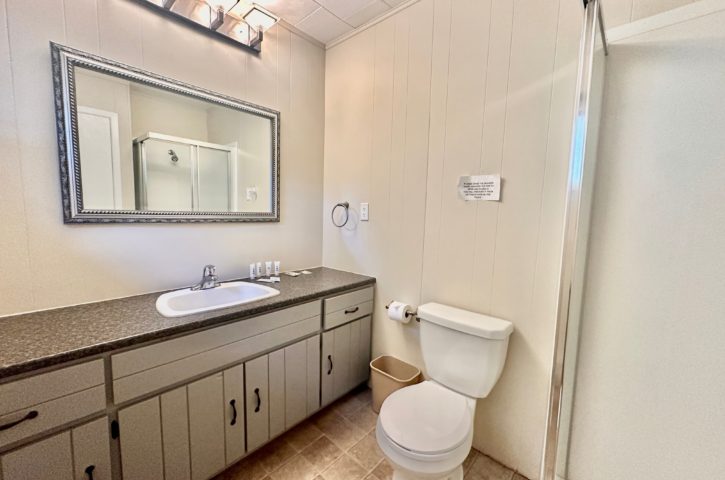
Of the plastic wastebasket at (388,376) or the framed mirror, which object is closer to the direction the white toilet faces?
the framed mirror

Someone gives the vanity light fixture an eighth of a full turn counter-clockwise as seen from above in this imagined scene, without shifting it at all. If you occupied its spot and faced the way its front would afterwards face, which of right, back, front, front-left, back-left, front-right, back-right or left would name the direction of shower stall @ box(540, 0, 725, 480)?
front-right

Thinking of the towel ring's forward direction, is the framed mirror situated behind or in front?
in front

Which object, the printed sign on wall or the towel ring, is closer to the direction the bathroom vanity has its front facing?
the printed sign on wall

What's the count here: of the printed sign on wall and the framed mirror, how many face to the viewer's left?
0

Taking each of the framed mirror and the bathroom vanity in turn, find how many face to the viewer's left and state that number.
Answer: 0

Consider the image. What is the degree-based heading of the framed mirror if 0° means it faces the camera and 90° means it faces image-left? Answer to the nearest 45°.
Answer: approximately 315°

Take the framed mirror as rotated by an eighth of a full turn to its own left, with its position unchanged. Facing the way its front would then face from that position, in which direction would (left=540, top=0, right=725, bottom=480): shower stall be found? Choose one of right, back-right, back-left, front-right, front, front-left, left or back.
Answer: front-right

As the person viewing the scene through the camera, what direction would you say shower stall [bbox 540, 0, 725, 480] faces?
facing the viewer and to the left of the viewer

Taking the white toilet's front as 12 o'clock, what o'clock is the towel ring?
The towel ring is roughly at 3 o'clock from the white toilet.

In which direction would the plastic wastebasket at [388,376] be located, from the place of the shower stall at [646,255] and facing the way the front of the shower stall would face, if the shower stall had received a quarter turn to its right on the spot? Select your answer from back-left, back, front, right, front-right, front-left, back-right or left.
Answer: front-left
